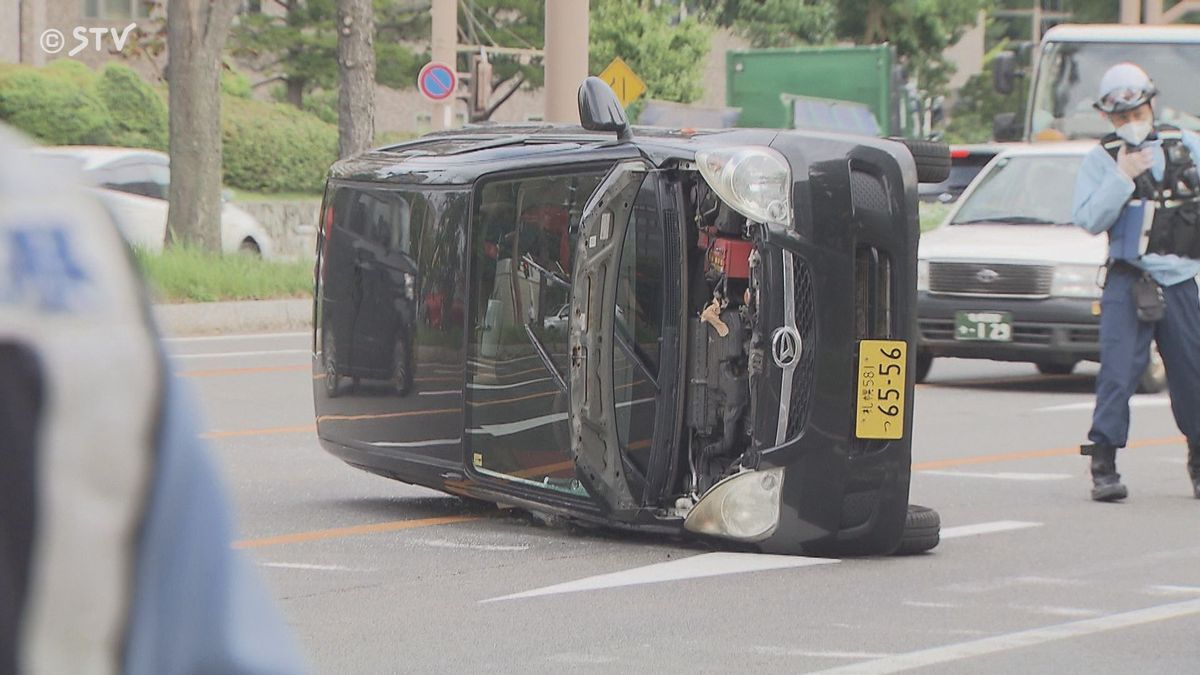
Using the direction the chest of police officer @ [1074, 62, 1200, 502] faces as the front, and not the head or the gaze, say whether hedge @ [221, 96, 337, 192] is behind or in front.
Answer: behind

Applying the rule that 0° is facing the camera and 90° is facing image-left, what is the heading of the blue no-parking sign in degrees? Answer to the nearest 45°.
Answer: approximately 0°

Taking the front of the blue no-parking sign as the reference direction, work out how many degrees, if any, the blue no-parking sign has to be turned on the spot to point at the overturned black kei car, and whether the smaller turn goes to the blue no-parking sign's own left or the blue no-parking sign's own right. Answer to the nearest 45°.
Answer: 0° — it already faces it

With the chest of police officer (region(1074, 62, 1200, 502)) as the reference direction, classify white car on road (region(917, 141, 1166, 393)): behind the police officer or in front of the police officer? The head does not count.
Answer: behind

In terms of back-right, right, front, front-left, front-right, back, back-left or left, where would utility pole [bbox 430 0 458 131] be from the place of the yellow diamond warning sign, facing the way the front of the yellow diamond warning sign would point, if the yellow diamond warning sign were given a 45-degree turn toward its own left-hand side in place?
back

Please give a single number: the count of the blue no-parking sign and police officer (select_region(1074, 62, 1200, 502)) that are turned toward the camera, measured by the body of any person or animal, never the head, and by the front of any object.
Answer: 2

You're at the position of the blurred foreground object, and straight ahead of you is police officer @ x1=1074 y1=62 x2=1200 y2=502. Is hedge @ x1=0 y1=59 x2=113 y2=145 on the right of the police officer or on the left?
left

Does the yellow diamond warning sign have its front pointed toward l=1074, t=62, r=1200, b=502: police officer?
yes
